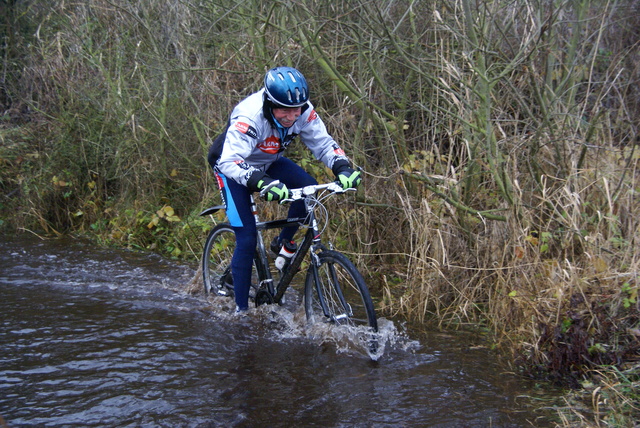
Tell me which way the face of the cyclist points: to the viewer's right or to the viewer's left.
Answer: to the viewer's right

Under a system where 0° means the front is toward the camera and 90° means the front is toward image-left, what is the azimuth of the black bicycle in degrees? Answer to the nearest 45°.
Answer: approximately 315°

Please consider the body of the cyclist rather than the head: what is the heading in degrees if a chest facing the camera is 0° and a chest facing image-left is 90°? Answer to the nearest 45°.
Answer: approximately 315°
